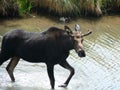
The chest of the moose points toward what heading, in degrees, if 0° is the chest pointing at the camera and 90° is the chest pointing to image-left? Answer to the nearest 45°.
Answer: approximately 270°

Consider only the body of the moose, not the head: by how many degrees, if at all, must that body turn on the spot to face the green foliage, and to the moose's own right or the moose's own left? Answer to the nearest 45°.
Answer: approximately 90° to the moose's own left
